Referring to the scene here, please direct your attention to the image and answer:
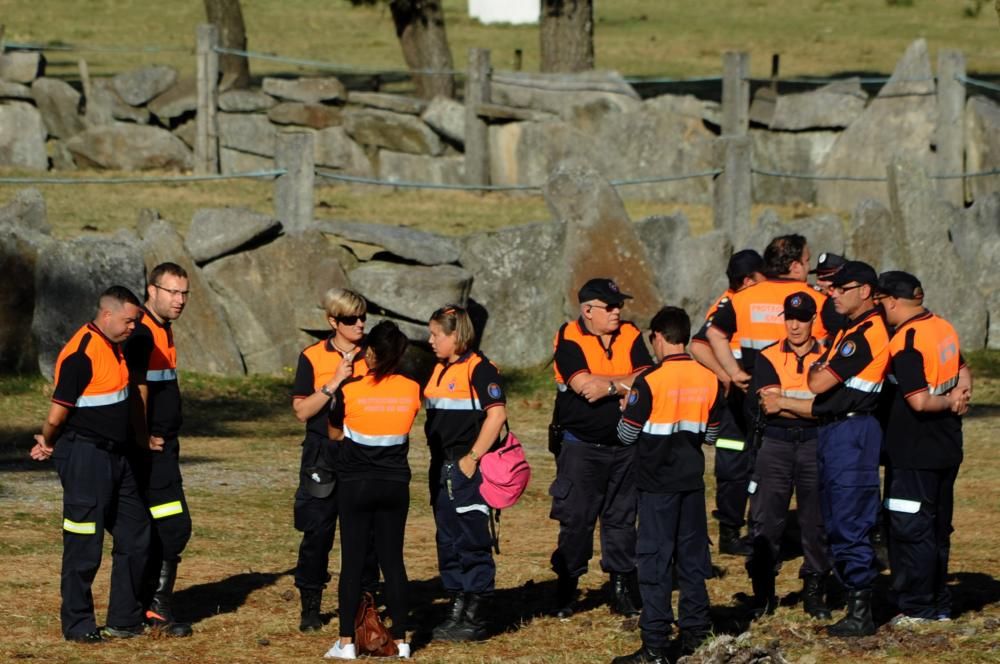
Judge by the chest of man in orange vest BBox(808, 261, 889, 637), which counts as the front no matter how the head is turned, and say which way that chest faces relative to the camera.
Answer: to the viewer's left

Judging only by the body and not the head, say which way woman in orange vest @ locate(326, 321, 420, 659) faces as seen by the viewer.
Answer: away from the camera

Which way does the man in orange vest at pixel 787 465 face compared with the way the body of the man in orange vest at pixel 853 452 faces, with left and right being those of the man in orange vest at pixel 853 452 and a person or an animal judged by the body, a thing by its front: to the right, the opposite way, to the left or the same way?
to the left

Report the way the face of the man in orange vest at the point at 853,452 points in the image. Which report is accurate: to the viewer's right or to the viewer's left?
to the viewer's left

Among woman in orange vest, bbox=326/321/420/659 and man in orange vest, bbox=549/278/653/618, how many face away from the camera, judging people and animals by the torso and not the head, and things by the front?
1

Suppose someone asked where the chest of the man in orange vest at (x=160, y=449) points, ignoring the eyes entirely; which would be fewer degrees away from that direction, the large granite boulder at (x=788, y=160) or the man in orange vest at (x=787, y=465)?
the man in orange vest

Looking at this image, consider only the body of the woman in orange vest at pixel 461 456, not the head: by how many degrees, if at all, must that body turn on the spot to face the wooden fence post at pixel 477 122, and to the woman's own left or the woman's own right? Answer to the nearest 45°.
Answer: approximately 135° to the woman's own right

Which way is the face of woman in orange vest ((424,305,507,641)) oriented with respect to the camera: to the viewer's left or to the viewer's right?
to the viewer's left

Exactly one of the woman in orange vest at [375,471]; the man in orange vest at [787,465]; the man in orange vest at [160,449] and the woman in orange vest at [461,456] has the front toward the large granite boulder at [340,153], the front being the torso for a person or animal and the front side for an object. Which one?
the woman in orange vest at [375,471]
